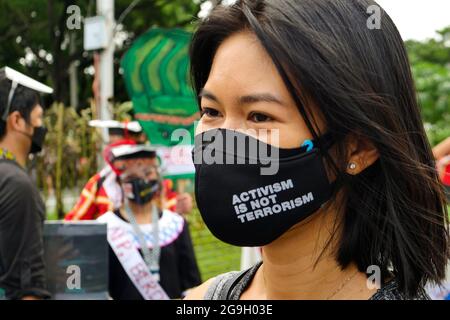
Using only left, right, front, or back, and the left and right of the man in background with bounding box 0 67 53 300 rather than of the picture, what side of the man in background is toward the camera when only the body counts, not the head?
right

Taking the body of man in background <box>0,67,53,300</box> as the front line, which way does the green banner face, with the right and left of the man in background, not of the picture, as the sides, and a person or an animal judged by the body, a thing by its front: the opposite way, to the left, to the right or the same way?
to the right

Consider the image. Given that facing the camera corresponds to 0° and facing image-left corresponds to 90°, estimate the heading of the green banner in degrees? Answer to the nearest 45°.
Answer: approximately 0°

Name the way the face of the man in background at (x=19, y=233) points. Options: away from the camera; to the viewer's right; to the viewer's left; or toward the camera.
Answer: to the viewer's right

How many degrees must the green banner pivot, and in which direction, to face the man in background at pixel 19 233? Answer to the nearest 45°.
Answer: approximately 45° to its right

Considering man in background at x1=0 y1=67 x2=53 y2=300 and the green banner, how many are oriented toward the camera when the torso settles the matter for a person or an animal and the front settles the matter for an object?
1
